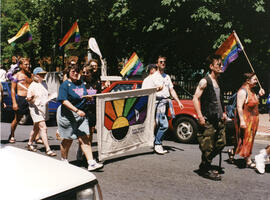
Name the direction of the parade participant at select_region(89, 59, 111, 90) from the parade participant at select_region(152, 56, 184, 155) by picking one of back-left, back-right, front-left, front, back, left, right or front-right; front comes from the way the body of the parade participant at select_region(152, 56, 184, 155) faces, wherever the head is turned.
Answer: right

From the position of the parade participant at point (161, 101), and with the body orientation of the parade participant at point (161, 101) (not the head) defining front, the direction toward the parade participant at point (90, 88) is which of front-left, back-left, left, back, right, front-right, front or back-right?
right

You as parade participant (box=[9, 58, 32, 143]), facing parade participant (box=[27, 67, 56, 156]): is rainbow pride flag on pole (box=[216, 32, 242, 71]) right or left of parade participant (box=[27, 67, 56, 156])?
left

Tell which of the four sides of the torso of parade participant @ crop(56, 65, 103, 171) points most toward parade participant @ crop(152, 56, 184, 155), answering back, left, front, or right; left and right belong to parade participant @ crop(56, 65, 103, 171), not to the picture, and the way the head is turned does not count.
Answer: left

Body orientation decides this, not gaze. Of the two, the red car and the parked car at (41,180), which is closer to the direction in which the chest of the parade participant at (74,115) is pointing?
the parked car

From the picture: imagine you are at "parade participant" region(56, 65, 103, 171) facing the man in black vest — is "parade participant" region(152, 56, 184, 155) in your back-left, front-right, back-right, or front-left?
front-left

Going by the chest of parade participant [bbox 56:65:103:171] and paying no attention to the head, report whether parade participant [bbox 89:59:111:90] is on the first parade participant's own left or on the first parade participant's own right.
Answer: on the first parade participant's own left

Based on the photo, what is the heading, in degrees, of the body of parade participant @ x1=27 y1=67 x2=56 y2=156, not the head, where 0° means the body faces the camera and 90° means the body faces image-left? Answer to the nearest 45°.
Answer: approximately 315°

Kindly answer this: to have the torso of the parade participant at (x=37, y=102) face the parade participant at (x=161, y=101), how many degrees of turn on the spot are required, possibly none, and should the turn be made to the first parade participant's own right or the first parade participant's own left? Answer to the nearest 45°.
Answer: approximately 45° to the first parade participant's own left
